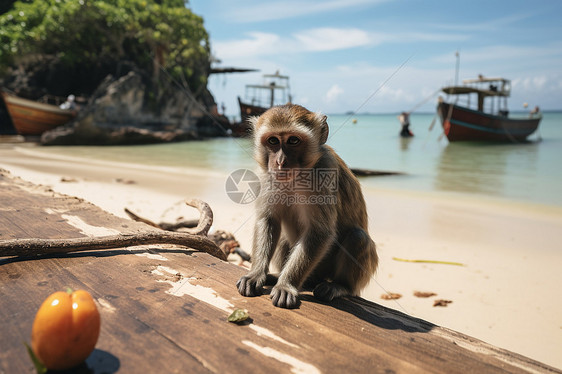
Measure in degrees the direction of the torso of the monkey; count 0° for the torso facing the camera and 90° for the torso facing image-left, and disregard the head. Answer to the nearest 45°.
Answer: approximately 45°

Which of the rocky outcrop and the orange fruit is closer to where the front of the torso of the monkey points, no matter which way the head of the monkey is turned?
the orange fruit
